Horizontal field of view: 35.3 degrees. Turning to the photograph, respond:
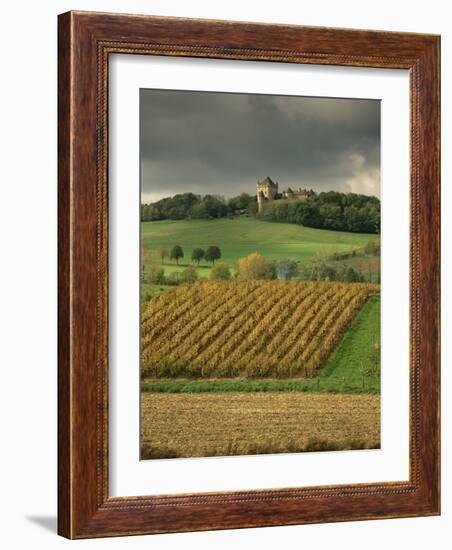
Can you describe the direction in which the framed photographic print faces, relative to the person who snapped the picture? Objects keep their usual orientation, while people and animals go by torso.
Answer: facing the viewer and to the right of the viewer
